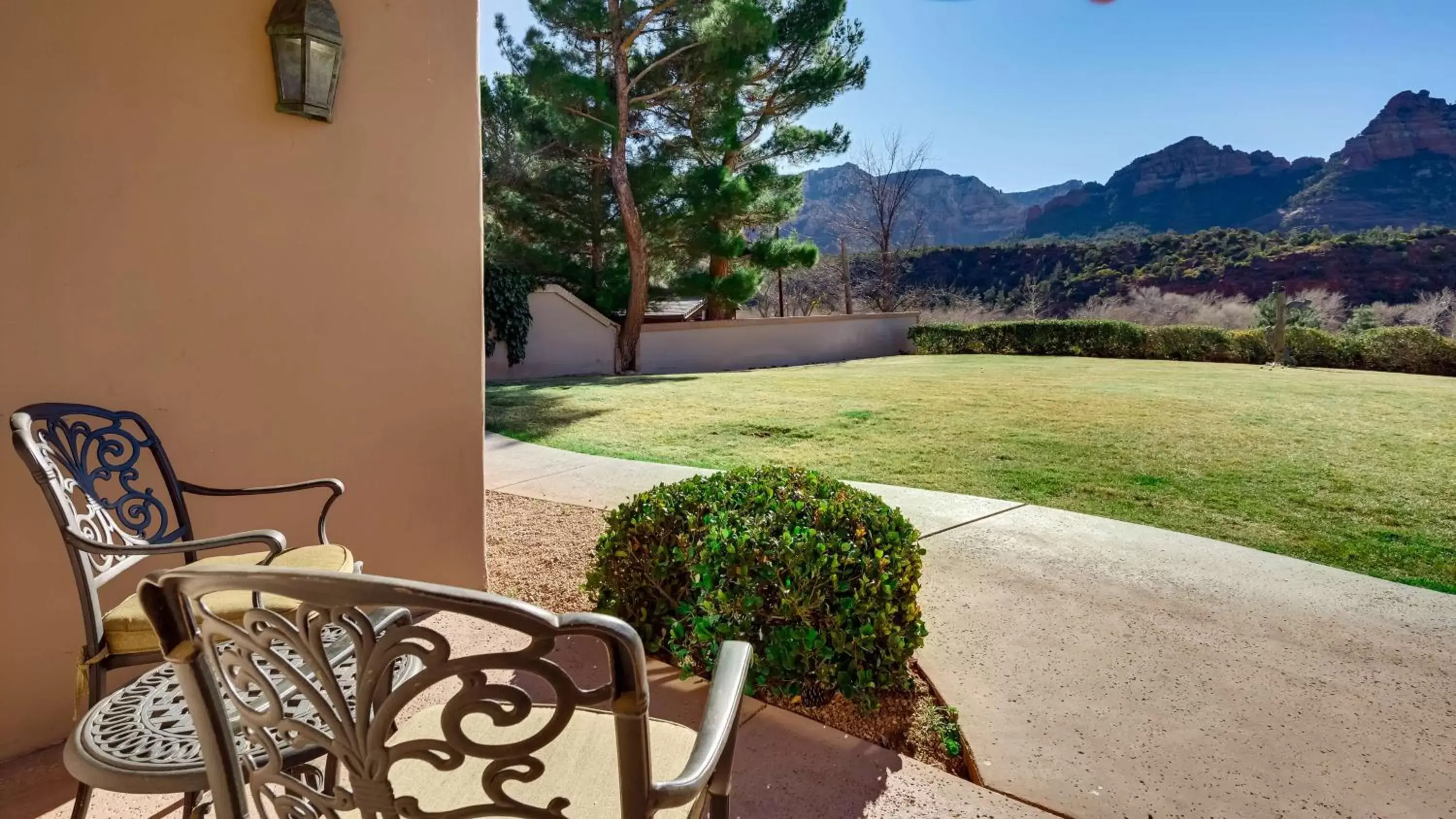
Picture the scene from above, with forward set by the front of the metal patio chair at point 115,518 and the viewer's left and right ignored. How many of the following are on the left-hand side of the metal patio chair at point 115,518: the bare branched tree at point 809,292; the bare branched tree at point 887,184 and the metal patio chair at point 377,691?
2

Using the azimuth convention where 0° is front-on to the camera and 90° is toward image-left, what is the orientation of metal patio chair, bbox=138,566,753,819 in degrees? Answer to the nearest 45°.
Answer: approximately 225°

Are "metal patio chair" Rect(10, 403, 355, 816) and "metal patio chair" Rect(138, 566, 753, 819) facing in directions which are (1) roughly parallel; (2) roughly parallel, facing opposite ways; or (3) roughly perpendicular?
roughly perpendicular

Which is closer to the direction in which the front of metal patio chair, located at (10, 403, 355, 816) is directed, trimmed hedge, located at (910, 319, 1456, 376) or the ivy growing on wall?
the trimmed hedge

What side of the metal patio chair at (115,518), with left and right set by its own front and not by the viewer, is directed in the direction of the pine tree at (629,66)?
left

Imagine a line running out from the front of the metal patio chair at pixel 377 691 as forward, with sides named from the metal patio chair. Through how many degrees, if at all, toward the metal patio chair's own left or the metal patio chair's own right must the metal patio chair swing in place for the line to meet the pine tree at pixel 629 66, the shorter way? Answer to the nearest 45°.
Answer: approximately 45° to the metal patio chair's own left

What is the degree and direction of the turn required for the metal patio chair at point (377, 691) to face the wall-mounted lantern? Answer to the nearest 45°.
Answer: approximately 45° to its left

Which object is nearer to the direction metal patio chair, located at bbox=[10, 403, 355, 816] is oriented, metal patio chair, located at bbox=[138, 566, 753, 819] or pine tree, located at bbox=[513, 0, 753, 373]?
the metal patio chair

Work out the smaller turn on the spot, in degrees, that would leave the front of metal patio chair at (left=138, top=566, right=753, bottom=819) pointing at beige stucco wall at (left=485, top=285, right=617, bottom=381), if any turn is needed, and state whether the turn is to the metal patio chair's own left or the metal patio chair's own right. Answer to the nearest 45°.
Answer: approximately 45° to the metal patio chair's own left

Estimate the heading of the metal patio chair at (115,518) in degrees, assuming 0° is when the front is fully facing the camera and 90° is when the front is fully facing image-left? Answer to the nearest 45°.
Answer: approximately 315°
